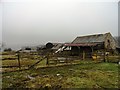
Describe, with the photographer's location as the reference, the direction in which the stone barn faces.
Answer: facing the viewer and to the left of the viewer
